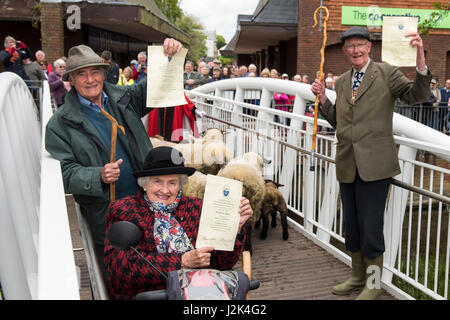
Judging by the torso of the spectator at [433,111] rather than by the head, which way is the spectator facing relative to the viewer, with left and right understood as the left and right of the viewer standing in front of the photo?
facing the viewer and to the left of the viewer

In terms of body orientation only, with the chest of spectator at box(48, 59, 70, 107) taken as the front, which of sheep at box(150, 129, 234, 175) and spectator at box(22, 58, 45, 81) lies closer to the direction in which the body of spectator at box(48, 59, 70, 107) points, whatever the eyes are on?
the sheep

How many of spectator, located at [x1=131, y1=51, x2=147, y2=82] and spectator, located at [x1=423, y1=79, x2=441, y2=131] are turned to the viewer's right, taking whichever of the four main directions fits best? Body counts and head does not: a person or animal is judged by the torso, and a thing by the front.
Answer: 0

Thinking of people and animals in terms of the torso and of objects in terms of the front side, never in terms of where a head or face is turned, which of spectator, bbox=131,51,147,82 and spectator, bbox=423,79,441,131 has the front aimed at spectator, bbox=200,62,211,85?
spectator, bbox=423,79,441,131

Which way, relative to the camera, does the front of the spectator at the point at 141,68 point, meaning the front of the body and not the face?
toward the camera

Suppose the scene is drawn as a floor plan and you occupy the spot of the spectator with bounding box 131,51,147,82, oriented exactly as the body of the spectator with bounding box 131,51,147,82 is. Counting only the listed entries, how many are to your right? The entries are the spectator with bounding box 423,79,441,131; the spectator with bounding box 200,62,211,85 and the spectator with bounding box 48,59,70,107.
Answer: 1

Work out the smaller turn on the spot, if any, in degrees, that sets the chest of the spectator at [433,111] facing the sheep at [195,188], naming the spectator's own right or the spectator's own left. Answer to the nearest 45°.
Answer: approximately 45° to the spectator's own left

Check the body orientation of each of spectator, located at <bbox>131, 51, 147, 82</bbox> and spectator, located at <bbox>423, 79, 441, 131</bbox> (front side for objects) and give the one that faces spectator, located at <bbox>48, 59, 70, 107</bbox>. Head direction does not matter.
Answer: spectator, located at <bbox>423, 79, 441, 131</bbox>

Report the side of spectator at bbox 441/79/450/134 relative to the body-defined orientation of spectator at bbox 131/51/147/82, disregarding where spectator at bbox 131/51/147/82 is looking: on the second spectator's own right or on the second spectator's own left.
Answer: on the second spectator's own left

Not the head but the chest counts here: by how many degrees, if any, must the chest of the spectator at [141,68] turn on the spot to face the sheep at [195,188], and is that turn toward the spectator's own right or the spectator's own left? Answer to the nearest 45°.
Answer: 0° — they already face it

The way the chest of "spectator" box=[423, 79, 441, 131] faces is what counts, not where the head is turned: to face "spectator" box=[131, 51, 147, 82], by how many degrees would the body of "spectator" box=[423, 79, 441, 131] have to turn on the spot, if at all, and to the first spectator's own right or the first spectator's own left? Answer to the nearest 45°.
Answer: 0° — they already face them

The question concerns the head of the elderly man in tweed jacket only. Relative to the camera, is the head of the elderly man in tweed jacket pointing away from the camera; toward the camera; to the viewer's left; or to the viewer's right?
toward the camera

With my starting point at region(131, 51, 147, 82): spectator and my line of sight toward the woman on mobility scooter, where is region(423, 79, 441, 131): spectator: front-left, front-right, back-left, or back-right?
back-left

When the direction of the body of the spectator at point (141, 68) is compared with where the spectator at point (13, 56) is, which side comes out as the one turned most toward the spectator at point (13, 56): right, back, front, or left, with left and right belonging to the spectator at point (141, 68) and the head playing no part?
right

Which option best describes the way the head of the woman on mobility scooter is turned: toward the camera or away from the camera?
toward the camera
